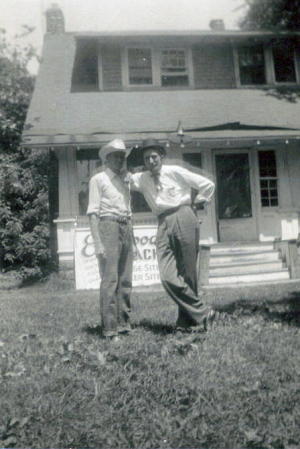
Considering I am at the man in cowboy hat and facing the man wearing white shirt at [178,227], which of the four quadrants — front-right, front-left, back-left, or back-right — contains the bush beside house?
back-left

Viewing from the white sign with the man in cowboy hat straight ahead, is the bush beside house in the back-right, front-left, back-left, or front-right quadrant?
back-right

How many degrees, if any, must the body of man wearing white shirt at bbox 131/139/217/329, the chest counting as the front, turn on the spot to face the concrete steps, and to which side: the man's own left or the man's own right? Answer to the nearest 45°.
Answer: approximately 180°

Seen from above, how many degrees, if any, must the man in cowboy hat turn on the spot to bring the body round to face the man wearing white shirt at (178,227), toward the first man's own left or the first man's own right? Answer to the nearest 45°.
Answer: approximately 45° to the first man's own left

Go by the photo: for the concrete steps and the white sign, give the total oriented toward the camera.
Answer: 2

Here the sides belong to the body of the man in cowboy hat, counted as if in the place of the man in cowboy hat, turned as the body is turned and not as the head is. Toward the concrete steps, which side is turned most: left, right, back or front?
left

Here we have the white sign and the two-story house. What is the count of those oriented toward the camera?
2

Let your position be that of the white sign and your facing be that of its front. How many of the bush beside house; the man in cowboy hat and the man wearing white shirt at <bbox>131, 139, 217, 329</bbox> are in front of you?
2

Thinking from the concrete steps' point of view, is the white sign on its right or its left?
on its right

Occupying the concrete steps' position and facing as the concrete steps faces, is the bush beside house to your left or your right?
on your right
